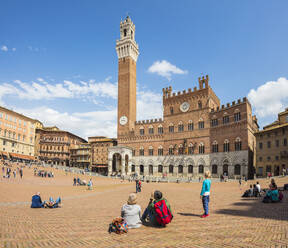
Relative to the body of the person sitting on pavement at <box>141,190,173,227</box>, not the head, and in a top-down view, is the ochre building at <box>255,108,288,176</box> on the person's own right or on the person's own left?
on the person's own right

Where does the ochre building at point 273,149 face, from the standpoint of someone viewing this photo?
facing the viewer and to the left of the viewer

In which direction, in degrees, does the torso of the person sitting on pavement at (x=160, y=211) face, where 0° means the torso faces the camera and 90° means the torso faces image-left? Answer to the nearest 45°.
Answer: approximately 135°

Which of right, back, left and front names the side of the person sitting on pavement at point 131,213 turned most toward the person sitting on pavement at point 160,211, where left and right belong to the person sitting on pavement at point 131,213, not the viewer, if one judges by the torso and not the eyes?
right

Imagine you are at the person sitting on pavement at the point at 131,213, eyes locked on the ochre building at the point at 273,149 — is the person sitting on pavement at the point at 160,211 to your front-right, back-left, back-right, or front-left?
front-right

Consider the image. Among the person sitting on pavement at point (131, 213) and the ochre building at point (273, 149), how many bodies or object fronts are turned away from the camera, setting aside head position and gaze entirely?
1

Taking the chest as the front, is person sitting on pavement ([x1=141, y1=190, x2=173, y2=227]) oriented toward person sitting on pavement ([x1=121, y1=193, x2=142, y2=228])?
no

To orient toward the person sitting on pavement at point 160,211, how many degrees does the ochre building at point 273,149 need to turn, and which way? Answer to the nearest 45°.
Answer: approximately 45° to its left

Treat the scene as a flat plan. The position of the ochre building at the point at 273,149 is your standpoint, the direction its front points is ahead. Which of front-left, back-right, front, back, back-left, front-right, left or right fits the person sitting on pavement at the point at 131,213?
front-left

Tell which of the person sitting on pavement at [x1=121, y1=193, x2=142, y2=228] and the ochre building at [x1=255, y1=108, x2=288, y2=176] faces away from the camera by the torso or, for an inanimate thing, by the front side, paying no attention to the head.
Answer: the person sitting on pavement

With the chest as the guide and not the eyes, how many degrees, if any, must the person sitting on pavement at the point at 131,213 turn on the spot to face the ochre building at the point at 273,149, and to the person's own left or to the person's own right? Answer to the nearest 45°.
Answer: approximately 45° to the person's own right

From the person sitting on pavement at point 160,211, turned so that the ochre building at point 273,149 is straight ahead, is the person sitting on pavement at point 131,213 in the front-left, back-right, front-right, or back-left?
back-left

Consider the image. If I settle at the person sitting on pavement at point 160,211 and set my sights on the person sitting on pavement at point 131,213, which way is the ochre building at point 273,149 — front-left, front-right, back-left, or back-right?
back-right

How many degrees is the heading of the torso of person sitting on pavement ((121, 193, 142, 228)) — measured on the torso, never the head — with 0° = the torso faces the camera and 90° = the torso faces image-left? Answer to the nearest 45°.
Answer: approximately 180°
